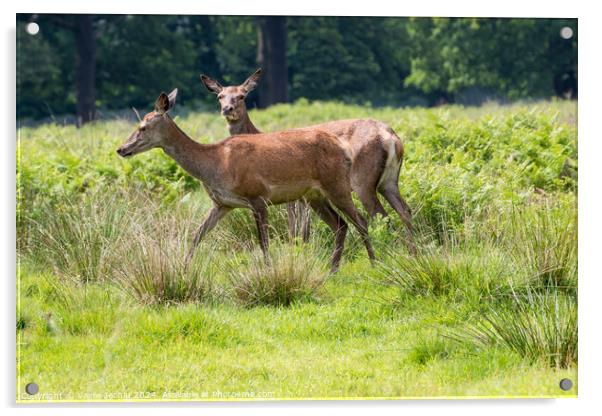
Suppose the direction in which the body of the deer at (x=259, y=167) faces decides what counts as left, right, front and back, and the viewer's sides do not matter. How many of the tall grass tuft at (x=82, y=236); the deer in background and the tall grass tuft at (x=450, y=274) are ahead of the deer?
1

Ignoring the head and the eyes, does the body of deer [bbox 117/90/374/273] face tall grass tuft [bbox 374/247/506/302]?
no

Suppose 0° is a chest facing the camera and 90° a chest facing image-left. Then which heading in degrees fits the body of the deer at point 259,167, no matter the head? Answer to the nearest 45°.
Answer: approximately 90°

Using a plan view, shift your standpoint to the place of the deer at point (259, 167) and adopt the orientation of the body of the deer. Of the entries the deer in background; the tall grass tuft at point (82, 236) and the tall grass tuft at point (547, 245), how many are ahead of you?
1

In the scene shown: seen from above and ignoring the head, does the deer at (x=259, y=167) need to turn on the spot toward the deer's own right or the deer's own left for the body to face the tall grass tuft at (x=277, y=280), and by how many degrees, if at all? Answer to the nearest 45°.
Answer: approximately 90° to the deer's own left

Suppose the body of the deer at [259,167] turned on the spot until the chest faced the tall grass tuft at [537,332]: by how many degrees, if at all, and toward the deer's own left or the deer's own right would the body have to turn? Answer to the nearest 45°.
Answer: approximately 135° to the deer's own left

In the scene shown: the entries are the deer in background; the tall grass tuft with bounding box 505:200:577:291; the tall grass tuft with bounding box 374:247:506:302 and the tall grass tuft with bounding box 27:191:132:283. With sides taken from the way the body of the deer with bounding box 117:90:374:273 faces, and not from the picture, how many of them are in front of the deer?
1

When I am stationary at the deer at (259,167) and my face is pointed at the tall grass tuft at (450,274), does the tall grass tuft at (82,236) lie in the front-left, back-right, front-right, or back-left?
back-right

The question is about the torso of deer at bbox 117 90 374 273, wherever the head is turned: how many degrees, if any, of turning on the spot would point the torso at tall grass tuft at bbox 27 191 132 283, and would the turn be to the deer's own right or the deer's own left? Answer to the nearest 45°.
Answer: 0° — it already faces it

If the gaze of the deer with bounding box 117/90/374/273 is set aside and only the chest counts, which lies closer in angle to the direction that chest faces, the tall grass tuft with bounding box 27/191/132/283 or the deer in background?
the tall grass tuft

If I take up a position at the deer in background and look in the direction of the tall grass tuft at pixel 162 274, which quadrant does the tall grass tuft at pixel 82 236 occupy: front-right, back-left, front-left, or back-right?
front-right

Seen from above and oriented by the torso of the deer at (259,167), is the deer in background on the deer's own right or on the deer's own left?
on the deer's own right

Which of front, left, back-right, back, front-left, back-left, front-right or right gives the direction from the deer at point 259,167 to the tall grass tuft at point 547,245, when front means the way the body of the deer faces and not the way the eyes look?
back-left

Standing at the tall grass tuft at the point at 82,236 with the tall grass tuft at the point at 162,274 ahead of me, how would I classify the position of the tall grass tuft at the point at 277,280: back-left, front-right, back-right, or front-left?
front-left

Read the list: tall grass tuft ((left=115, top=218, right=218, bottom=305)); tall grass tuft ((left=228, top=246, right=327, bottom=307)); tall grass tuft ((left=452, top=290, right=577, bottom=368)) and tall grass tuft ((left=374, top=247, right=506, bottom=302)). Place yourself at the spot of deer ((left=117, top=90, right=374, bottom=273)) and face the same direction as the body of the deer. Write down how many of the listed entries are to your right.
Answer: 0
